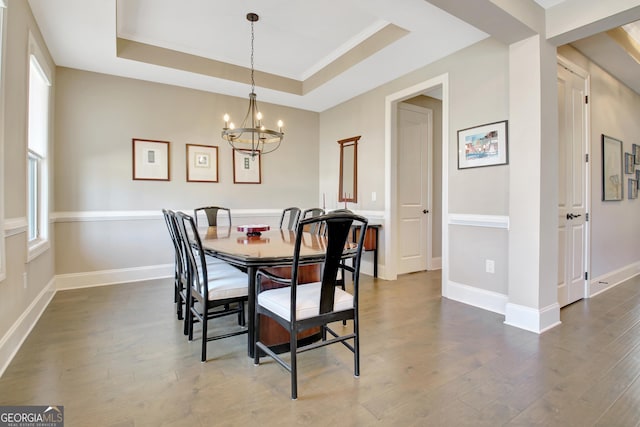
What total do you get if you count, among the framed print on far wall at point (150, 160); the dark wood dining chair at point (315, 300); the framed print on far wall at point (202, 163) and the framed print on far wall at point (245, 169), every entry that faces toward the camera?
3

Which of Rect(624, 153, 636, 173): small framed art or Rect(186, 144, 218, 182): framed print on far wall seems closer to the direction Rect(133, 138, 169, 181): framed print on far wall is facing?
the small framed art

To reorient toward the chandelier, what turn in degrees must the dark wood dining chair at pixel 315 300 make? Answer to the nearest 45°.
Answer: approximately 45° to its right

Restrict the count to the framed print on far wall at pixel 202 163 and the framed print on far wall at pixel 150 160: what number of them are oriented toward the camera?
2

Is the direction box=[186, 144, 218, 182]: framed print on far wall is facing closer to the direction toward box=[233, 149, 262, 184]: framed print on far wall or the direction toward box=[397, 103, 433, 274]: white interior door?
the white interior door

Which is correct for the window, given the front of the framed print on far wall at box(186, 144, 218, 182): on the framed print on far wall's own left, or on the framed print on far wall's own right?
on the framed print on far wall's own right

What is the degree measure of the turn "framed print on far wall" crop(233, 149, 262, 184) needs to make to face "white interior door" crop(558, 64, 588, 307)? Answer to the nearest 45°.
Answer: approximately 45° to its left

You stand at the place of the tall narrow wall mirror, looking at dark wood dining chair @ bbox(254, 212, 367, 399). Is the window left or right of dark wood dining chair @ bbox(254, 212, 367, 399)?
right

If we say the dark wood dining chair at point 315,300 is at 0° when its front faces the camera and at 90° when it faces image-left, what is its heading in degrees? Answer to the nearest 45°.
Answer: approximately 135°
